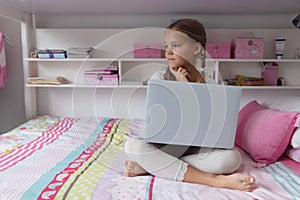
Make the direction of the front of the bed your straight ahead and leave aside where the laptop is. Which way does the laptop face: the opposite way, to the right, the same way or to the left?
to the right

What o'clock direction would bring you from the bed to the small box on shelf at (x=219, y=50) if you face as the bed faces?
The small box on shelf is roughly at 4 o'clock from the bed.

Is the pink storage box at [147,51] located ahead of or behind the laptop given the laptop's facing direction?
ahead

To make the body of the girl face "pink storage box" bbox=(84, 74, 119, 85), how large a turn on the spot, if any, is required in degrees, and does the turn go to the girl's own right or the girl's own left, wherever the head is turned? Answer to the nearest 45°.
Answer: approximately 135° to the girl's own right

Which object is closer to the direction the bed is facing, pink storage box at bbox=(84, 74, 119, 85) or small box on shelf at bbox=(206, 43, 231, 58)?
the pink storage box

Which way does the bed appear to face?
to the viewer's left

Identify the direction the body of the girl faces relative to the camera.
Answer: toward the camera

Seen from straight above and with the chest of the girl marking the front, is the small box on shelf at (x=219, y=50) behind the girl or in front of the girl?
behind

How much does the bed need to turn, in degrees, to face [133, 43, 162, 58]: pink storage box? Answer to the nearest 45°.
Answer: approximately 90° to its right

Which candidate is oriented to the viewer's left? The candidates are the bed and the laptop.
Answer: the bed

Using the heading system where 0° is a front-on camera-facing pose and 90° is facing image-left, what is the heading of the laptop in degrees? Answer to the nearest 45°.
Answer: approximately 180°
